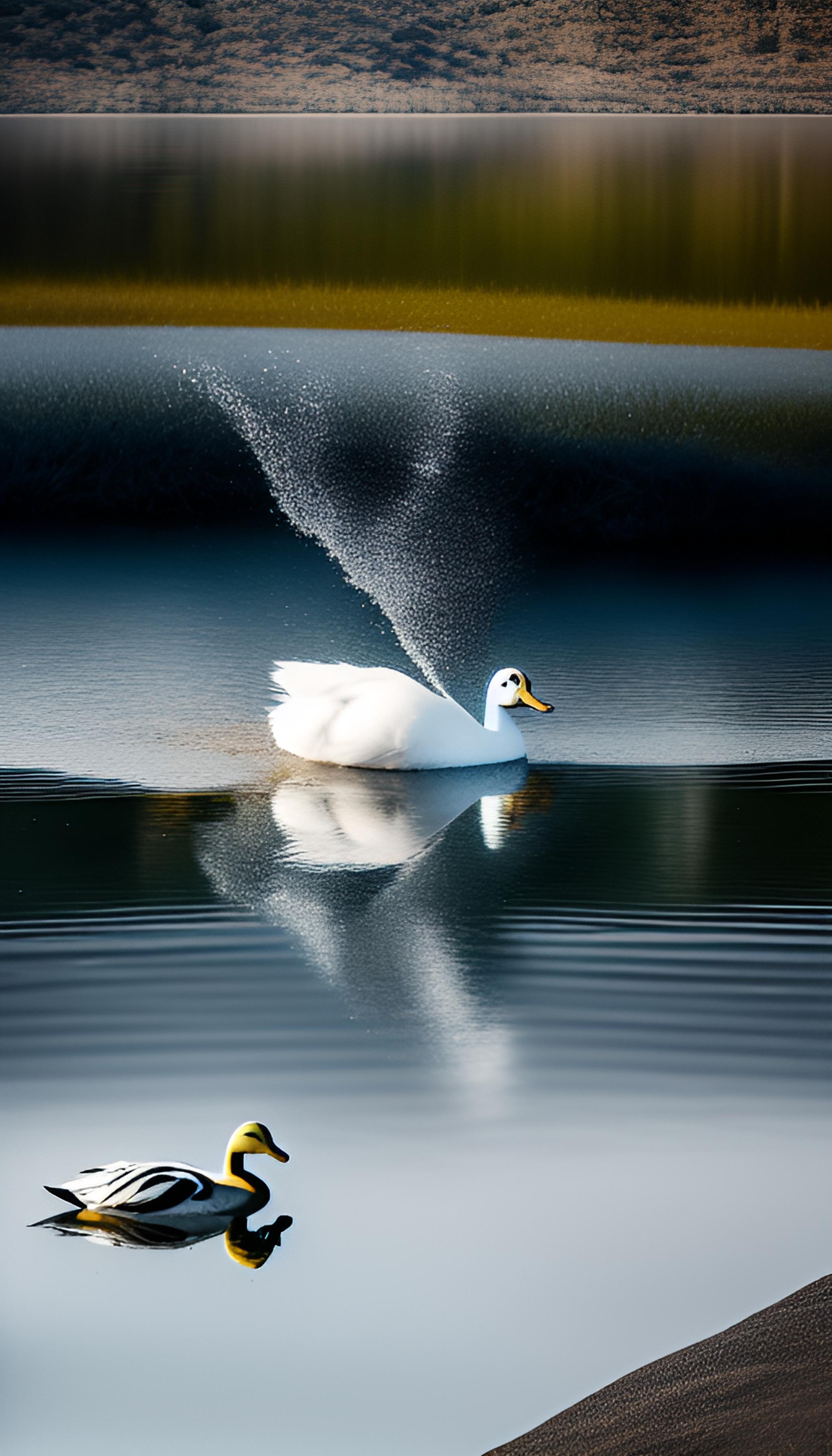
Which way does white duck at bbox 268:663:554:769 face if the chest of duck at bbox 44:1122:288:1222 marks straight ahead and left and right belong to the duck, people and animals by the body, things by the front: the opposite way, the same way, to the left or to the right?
the same way

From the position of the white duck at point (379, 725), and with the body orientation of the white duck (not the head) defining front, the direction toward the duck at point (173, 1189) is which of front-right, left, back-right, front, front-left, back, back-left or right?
right

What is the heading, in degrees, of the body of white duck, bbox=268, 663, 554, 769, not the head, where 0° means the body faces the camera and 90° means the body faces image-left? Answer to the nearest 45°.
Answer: approximately 270°

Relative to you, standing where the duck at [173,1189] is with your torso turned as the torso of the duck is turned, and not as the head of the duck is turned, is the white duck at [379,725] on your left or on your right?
on your left

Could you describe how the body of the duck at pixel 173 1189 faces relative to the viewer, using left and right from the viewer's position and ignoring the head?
facing to the right of the viewer

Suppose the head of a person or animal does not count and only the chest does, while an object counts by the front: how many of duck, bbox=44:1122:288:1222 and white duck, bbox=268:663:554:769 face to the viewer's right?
2
